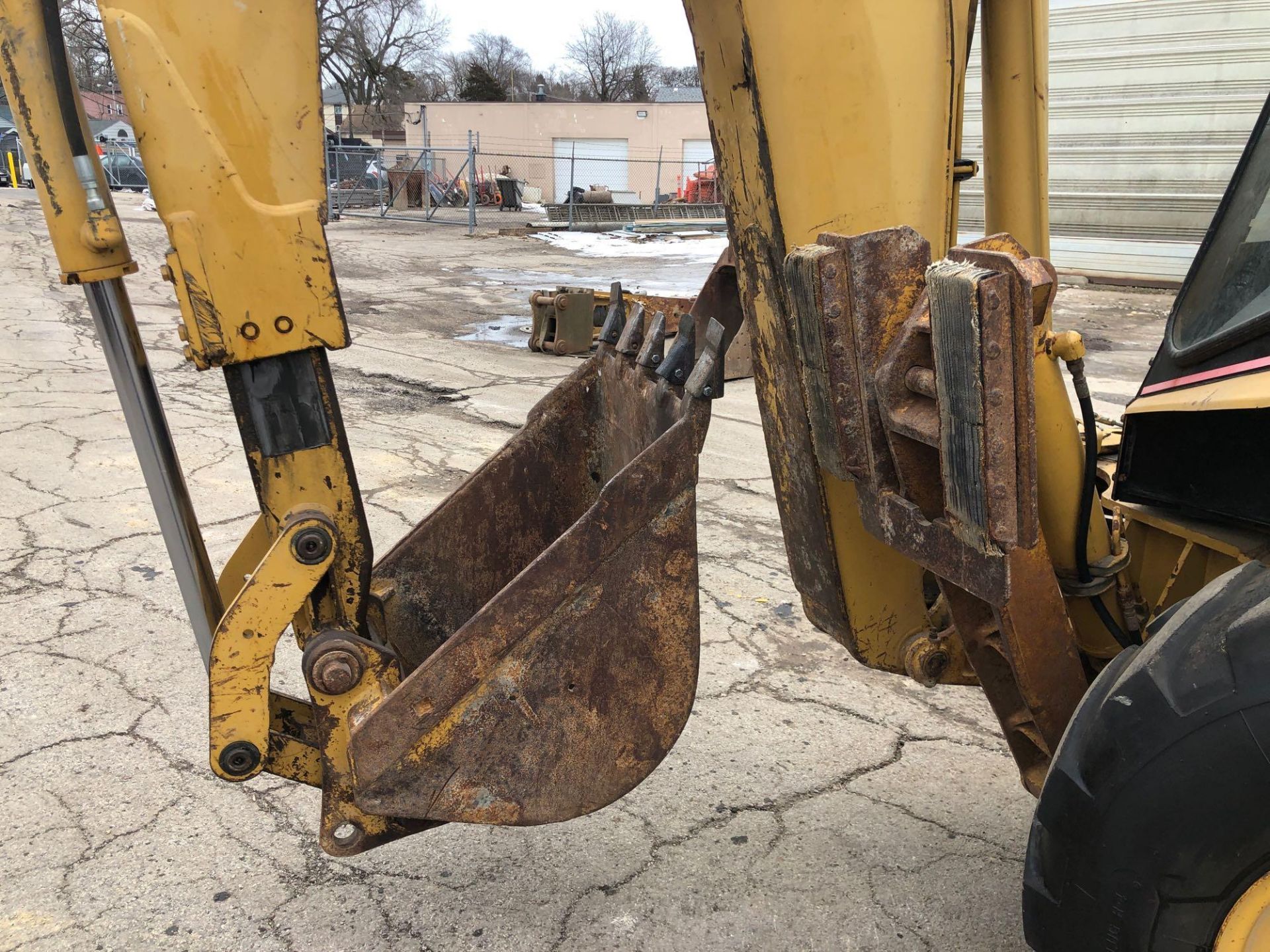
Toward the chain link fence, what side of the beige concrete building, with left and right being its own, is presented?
front

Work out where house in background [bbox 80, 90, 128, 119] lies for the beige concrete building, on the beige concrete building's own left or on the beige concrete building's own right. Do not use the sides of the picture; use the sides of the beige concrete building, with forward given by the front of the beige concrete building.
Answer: on the beige concrete building's own right

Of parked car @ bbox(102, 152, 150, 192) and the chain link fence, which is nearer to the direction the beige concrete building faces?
the chain link fence

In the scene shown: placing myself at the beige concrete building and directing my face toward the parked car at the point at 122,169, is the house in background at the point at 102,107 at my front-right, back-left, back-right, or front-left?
front-right

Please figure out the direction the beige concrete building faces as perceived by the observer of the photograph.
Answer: facing the viewer

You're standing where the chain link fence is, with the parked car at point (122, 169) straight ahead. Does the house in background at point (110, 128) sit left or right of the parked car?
right

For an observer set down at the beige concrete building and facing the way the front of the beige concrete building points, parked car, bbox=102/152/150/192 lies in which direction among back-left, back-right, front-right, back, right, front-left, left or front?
front-right

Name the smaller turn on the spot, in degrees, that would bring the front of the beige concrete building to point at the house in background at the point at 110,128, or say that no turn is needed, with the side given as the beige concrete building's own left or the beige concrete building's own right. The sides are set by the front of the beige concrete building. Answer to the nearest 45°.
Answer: approximately 90° to the beige concrete building's own right

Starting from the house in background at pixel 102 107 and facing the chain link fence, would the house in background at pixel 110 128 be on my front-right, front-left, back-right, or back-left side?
front-right

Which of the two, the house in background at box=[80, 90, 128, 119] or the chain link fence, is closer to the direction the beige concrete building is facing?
the chain link fence
